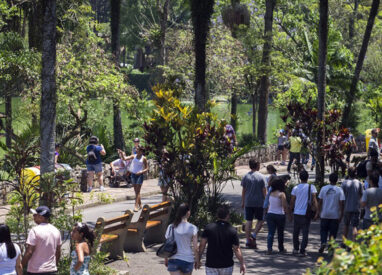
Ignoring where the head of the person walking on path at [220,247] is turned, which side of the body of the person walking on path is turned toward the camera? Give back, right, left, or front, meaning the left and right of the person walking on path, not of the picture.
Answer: back

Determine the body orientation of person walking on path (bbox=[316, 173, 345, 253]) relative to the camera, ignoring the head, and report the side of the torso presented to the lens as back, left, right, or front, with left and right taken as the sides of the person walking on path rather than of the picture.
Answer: back

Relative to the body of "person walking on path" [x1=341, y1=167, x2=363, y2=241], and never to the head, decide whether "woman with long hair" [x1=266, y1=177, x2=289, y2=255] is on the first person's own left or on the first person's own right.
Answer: on the first person's own left

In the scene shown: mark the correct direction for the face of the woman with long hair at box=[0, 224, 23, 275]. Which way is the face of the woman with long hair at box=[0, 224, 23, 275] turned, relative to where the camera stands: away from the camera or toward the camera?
away from the camera

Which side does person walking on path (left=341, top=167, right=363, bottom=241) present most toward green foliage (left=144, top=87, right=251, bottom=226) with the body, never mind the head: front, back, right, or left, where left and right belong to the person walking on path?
left

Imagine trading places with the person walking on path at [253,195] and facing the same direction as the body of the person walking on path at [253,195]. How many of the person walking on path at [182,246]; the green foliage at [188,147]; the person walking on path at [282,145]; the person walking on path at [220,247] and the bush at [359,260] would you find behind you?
3

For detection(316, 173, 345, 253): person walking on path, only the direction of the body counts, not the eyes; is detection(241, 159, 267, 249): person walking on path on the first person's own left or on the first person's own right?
on the first person's own left

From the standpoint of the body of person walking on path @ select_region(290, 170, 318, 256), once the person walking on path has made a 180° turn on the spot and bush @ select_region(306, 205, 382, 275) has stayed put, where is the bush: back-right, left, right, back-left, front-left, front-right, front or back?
front

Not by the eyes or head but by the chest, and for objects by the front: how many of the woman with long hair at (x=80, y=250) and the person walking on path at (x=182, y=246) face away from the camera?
1
